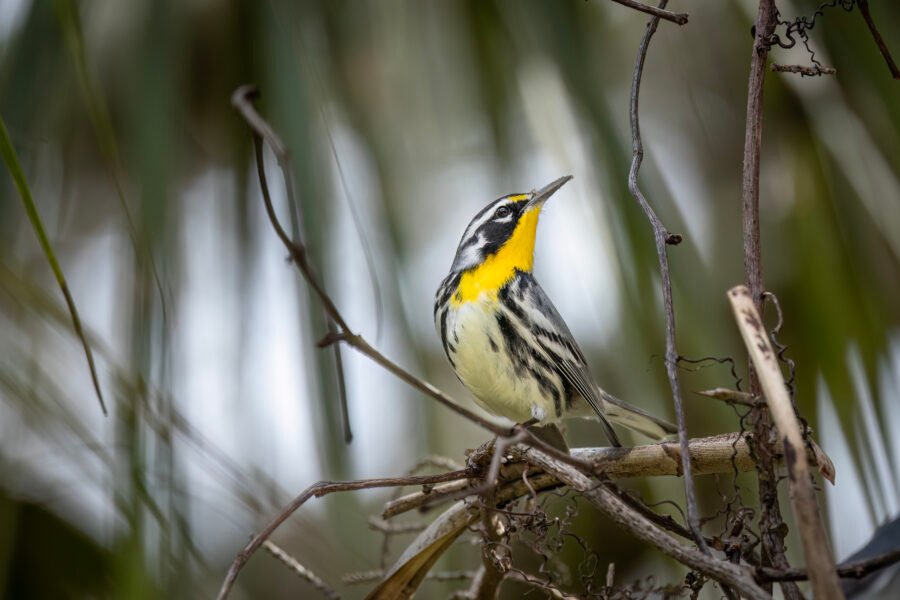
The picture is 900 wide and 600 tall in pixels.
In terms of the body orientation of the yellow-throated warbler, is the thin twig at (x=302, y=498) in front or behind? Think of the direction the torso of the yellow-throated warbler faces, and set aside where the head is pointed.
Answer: in front

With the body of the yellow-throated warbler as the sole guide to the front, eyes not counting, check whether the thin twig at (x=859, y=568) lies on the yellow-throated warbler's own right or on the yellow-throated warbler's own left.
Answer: on the yellow-throated warbler's own left

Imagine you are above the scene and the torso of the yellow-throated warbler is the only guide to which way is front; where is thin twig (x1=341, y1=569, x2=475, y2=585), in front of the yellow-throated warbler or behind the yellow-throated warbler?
in front

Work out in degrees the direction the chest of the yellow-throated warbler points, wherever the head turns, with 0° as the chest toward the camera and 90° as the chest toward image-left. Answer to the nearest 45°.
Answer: approximately 45°

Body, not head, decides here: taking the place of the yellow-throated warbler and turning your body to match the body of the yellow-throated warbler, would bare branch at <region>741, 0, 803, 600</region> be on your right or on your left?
on your left
